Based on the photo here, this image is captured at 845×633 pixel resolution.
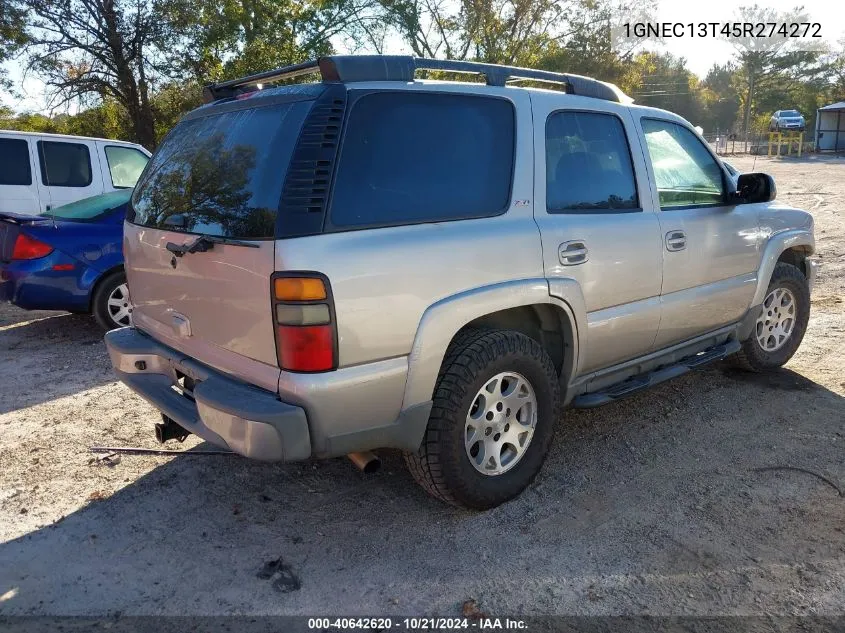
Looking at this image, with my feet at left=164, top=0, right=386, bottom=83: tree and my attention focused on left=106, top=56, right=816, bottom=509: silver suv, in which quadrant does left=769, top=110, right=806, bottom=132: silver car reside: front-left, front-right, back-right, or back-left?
back-left

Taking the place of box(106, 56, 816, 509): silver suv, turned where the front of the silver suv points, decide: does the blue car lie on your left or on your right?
on your left

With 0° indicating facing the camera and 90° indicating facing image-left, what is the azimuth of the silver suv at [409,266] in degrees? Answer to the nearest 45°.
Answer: approximately 225°

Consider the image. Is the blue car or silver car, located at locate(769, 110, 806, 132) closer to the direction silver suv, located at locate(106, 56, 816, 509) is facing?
the silver car

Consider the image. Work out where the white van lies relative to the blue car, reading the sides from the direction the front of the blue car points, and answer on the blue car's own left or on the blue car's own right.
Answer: on the blue car's own left

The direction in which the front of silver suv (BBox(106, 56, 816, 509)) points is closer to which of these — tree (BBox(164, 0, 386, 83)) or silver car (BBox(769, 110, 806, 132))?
the silver car

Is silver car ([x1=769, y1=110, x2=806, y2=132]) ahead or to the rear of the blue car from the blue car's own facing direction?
ahead

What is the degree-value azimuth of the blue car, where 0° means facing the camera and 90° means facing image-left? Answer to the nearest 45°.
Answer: approximately 225°

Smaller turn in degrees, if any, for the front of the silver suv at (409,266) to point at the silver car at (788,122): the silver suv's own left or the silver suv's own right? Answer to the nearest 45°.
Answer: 0° — it already faces it

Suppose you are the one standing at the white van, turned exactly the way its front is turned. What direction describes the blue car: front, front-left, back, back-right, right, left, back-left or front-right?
back-right

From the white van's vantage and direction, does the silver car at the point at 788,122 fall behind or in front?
in front

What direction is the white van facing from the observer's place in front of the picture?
facing away from the viewer and to the right of the viewer
